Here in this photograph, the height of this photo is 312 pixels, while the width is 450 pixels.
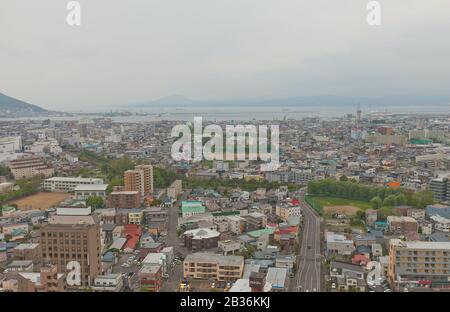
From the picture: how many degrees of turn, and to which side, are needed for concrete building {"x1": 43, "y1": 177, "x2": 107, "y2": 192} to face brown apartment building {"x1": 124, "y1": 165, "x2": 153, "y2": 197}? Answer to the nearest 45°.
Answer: approximately 45° to its left

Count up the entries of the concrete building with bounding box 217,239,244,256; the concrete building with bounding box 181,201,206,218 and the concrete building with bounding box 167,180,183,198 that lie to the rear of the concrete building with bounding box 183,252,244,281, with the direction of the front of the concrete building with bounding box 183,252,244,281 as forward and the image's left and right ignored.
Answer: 3

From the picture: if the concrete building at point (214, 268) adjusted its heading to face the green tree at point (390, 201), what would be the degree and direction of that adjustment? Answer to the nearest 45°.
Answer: approximately 135° to its left

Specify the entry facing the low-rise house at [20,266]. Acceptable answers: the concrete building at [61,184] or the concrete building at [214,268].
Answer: the concrete building at [61,184]

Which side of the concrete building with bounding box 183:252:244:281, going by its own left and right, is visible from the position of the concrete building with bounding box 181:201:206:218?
back

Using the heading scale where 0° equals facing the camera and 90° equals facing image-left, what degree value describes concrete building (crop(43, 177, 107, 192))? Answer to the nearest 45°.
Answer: approximately 0°

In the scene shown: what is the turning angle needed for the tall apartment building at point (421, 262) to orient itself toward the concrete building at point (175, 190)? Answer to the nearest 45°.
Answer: approximately 135° to its right
